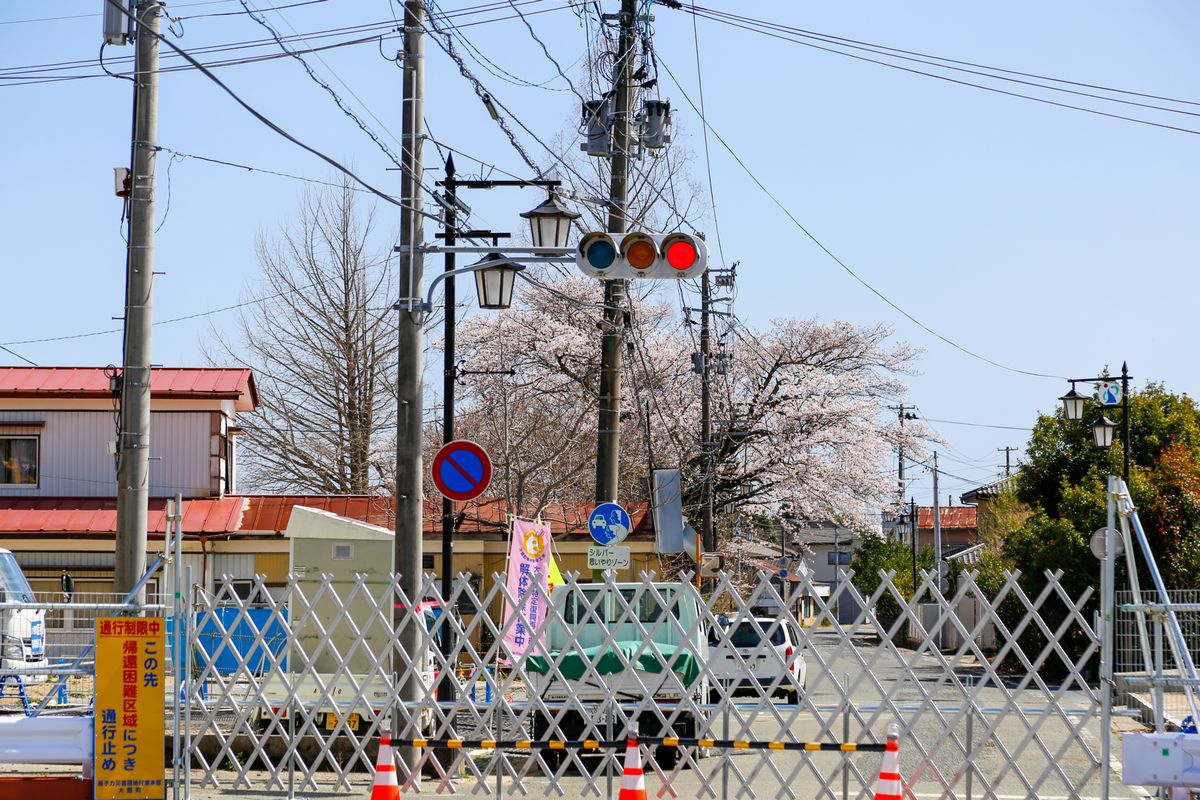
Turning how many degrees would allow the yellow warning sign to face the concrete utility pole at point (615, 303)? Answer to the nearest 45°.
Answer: approximately 135° to its left

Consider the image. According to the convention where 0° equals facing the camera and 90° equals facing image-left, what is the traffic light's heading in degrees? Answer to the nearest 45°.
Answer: approximately 0°
